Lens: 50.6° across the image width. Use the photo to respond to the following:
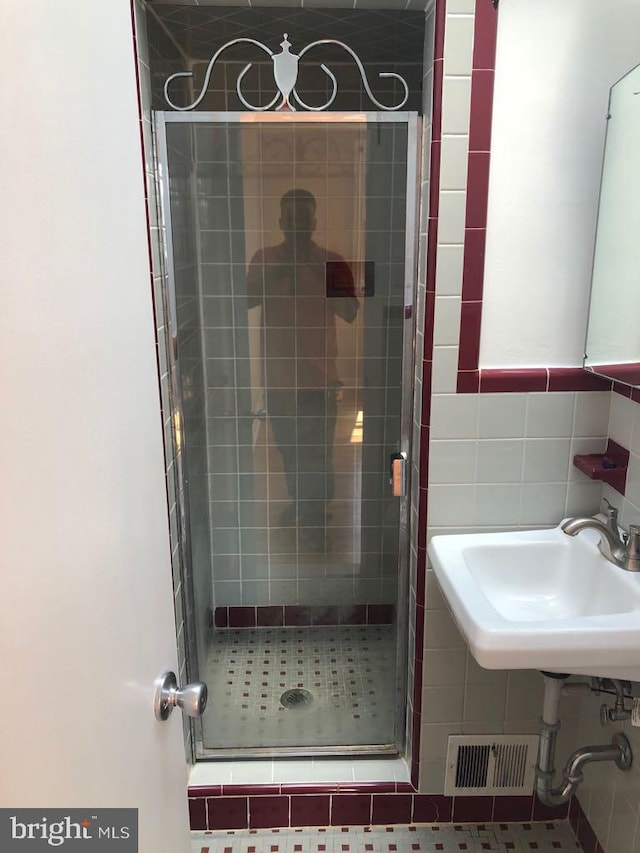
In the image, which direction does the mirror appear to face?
to the viewer's left

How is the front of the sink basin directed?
to the viewer's left

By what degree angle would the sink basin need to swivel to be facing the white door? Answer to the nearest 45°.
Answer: approximately 45° to its left

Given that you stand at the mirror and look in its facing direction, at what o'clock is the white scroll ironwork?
The white scroll ironwork is roughly at 12 o'clock from the mirror.

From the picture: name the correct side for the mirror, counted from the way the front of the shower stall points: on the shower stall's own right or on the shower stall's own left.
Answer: on the shower stall's own left
